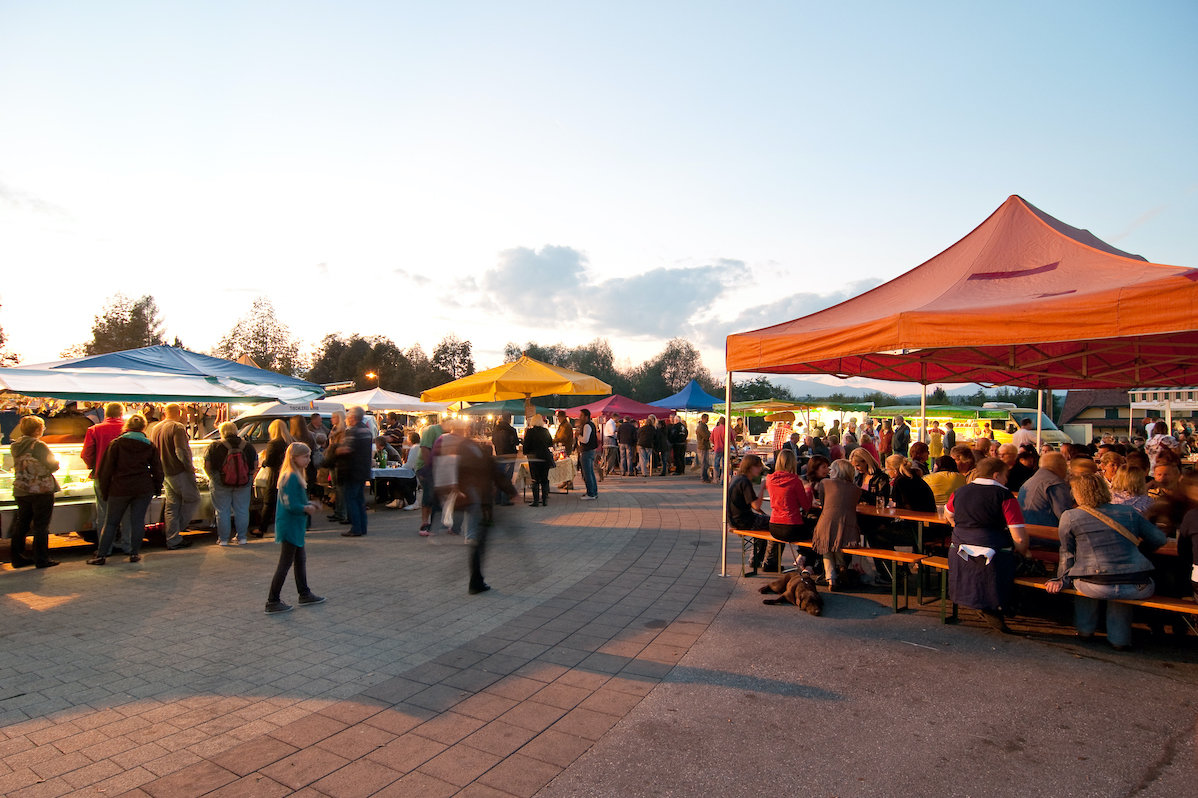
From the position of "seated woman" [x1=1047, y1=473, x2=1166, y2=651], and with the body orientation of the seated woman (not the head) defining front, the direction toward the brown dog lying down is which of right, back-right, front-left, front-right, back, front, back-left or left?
left

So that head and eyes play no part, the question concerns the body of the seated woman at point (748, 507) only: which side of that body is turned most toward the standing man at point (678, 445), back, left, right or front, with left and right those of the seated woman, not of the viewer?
left

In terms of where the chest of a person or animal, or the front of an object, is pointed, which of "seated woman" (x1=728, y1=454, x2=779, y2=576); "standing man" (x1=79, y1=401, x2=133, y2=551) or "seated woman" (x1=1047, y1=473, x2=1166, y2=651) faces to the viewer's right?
"seated woman" (x1=728, y1=454, x2=779, y2=576)

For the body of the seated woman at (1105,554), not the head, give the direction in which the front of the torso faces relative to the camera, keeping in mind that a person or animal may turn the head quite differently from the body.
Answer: away from the camera

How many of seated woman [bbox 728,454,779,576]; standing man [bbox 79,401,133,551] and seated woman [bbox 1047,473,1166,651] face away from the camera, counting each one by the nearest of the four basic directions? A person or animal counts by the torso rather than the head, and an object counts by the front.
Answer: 2

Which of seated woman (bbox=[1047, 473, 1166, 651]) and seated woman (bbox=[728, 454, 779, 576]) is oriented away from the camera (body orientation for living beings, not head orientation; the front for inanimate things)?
seated woman (bbox=[1047, 473, 1166, 651])

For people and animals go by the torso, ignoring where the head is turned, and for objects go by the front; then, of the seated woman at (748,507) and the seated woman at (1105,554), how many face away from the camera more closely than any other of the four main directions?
1

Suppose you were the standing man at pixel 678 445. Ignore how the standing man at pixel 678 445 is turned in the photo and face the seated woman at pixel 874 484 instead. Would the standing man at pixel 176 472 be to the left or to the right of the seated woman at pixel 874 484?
right

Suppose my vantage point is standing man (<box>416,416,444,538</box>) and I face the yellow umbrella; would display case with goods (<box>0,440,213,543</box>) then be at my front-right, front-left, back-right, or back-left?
back-left

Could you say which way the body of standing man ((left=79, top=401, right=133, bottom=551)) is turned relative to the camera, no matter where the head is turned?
away from the camera

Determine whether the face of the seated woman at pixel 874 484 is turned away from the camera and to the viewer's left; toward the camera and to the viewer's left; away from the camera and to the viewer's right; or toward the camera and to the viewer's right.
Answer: toward the camera and to the viewer's left

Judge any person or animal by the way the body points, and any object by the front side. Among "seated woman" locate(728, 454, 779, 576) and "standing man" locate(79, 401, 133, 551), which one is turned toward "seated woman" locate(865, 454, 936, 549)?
"seated woman" locate(728, 454, 779, 576)

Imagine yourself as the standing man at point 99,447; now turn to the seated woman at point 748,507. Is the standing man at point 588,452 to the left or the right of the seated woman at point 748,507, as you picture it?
left

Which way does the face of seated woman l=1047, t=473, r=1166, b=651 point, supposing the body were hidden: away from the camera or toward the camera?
away from the camera

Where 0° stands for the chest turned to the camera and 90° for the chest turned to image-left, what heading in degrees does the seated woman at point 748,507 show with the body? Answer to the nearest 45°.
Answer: approximately 270°
